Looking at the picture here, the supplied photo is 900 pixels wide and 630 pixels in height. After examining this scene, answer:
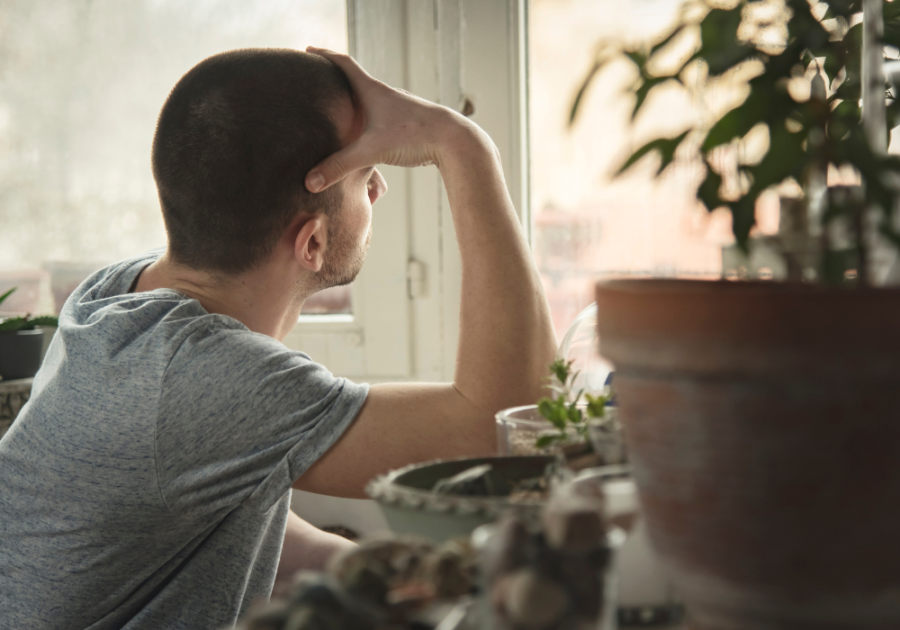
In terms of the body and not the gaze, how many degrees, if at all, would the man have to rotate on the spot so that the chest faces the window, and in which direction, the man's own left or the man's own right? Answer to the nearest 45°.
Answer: approximately 45° to the man's own left

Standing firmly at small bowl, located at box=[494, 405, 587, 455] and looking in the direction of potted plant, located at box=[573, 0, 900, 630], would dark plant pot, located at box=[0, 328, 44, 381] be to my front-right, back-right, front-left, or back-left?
back-right

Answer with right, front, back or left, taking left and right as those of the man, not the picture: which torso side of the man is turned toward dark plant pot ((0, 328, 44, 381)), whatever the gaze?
left

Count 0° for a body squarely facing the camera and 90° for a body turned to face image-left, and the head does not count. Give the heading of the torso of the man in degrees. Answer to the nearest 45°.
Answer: approximately 225°

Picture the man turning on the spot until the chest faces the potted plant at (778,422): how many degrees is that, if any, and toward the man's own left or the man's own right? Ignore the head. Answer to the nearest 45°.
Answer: approximately 135° to the man's own right

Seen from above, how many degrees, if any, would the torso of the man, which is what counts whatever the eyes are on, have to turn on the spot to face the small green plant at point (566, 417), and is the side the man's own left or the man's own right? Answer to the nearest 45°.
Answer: approximately 90° to the man's own right
